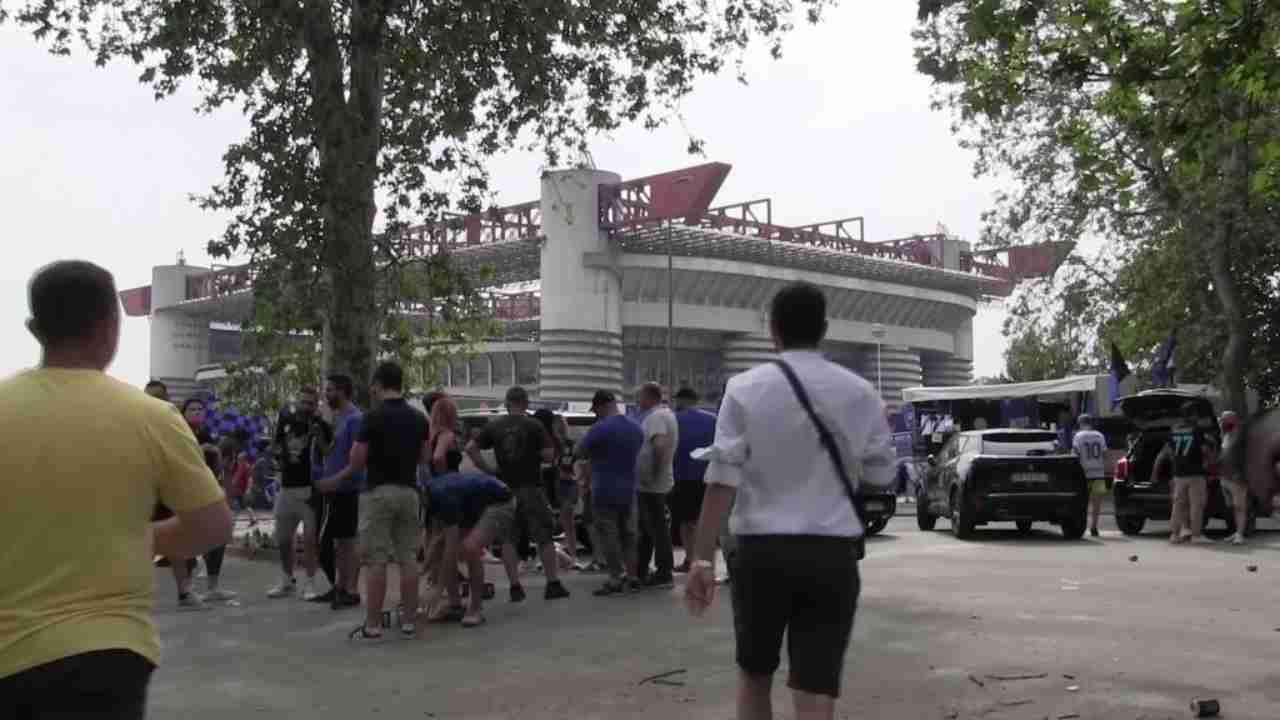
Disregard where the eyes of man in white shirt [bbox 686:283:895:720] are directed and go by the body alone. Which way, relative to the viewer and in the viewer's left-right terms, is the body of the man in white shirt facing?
facing away from the viewer

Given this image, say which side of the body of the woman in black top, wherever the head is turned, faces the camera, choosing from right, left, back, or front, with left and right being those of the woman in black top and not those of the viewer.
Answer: back

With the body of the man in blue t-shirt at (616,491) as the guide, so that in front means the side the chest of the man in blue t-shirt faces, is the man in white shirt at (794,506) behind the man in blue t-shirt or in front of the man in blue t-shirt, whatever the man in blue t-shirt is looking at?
behind

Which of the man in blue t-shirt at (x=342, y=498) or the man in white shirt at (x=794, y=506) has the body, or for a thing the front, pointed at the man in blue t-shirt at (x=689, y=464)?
the man in white shirt

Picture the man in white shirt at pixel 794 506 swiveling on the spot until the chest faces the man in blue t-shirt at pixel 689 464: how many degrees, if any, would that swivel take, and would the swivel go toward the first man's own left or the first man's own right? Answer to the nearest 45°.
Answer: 0° — they already face them

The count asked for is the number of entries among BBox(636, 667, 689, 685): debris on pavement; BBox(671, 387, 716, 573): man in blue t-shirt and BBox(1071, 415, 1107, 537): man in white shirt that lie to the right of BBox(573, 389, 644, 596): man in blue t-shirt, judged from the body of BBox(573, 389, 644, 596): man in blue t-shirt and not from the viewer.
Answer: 2

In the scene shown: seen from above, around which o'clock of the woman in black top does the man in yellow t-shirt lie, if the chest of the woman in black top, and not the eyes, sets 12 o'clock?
The man in yellow t-shirt is roughly at 6 o'clock from the woman in black top.

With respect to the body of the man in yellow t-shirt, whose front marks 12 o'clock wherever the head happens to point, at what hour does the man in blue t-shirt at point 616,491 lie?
The man in blue t-shirt is roughly at 1 o'clock from the man in yellow t-shirt.

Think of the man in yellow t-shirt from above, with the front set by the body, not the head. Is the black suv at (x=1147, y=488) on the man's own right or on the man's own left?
on the man's own right

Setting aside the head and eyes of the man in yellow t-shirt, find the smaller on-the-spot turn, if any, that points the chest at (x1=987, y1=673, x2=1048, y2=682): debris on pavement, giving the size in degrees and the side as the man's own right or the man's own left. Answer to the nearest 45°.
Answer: approximately 45° to the man's own right

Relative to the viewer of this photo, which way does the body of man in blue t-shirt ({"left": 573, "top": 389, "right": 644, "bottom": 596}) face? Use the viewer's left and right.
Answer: facing away from the viewer and to the left of the viewer
